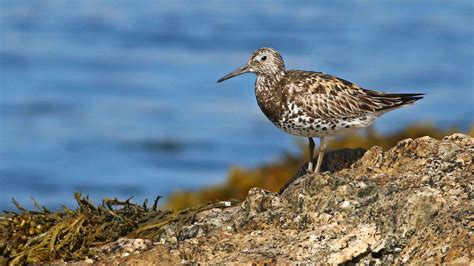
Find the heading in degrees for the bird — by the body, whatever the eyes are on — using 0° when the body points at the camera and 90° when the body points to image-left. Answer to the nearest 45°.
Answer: approximately 90°

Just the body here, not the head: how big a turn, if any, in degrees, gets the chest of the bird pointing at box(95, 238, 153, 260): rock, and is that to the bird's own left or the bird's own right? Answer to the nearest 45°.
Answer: approximately 45° to the bird's own left
